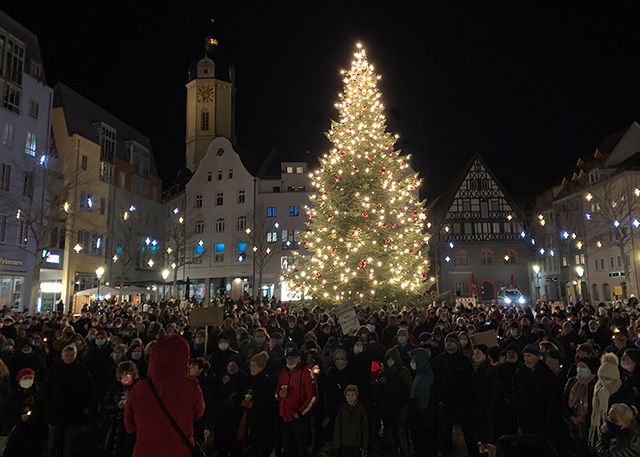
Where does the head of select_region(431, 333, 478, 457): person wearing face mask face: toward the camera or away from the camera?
toward the camera

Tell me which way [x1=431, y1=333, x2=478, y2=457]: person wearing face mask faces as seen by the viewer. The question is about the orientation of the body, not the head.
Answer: toward the camera

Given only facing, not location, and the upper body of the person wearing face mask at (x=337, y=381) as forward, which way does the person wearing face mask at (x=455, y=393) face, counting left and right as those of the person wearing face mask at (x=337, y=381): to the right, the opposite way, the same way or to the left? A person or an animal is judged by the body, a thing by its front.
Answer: the same way

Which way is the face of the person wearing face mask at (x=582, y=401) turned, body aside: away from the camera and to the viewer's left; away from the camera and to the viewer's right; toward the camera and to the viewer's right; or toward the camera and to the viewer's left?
toward the camera and to the viewer's left

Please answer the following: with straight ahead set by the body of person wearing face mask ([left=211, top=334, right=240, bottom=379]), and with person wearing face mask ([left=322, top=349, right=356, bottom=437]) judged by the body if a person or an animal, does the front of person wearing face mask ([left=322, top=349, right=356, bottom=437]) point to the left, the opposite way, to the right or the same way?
the same way

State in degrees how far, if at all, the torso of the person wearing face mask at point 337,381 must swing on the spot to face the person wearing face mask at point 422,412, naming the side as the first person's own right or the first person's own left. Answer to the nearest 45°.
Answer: approximately 90° to the first person's own left

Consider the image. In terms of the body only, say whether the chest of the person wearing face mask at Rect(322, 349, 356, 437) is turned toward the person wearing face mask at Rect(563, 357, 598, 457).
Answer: no

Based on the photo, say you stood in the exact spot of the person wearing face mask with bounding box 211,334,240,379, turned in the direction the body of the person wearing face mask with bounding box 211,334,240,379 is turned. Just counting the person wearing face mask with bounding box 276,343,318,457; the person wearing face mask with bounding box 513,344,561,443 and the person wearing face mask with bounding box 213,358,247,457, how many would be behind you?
0

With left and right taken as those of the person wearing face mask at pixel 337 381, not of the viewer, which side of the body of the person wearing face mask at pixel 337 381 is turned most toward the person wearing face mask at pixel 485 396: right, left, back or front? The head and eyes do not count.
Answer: left

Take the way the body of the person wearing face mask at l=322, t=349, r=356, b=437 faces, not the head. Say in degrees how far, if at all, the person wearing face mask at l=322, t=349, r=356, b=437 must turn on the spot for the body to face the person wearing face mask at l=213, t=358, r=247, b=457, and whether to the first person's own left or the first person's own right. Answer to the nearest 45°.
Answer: approximately 90° to the first person's own right

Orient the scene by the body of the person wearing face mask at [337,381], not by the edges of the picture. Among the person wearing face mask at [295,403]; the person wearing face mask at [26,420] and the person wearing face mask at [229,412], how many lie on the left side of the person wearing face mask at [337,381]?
0

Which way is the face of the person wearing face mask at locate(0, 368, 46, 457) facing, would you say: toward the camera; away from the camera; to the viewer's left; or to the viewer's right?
toward the camera

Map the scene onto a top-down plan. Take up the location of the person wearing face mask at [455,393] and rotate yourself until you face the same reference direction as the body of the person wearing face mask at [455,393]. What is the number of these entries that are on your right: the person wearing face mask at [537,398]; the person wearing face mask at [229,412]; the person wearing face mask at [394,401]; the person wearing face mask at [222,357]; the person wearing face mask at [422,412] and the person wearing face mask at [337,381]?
5

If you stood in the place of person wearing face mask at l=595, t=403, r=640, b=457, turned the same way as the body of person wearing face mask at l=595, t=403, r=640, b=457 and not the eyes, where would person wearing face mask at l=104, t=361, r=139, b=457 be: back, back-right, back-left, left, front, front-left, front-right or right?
front-right

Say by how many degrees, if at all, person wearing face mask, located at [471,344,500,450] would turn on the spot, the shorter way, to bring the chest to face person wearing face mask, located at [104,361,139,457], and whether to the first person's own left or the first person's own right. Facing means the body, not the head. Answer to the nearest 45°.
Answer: approximately 45° to the first person's own right

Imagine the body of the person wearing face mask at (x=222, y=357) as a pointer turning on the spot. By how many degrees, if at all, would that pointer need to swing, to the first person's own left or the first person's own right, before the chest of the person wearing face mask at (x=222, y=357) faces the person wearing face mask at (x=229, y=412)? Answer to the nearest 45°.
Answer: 0° — they already face them

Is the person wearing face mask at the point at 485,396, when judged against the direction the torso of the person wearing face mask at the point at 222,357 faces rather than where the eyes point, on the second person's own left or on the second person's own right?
on the second person's own left

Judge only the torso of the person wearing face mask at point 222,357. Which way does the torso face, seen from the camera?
toward the camera

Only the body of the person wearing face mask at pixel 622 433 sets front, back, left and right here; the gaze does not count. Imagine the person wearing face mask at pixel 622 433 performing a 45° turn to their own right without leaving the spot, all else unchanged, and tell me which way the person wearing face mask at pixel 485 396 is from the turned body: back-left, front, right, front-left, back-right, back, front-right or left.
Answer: front-right

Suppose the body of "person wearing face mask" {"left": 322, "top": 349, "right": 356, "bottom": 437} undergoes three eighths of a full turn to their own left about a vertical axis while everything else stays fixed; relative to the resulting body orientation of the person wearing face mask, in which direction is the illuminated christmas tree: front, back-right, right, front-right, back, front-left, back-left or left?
front-left
